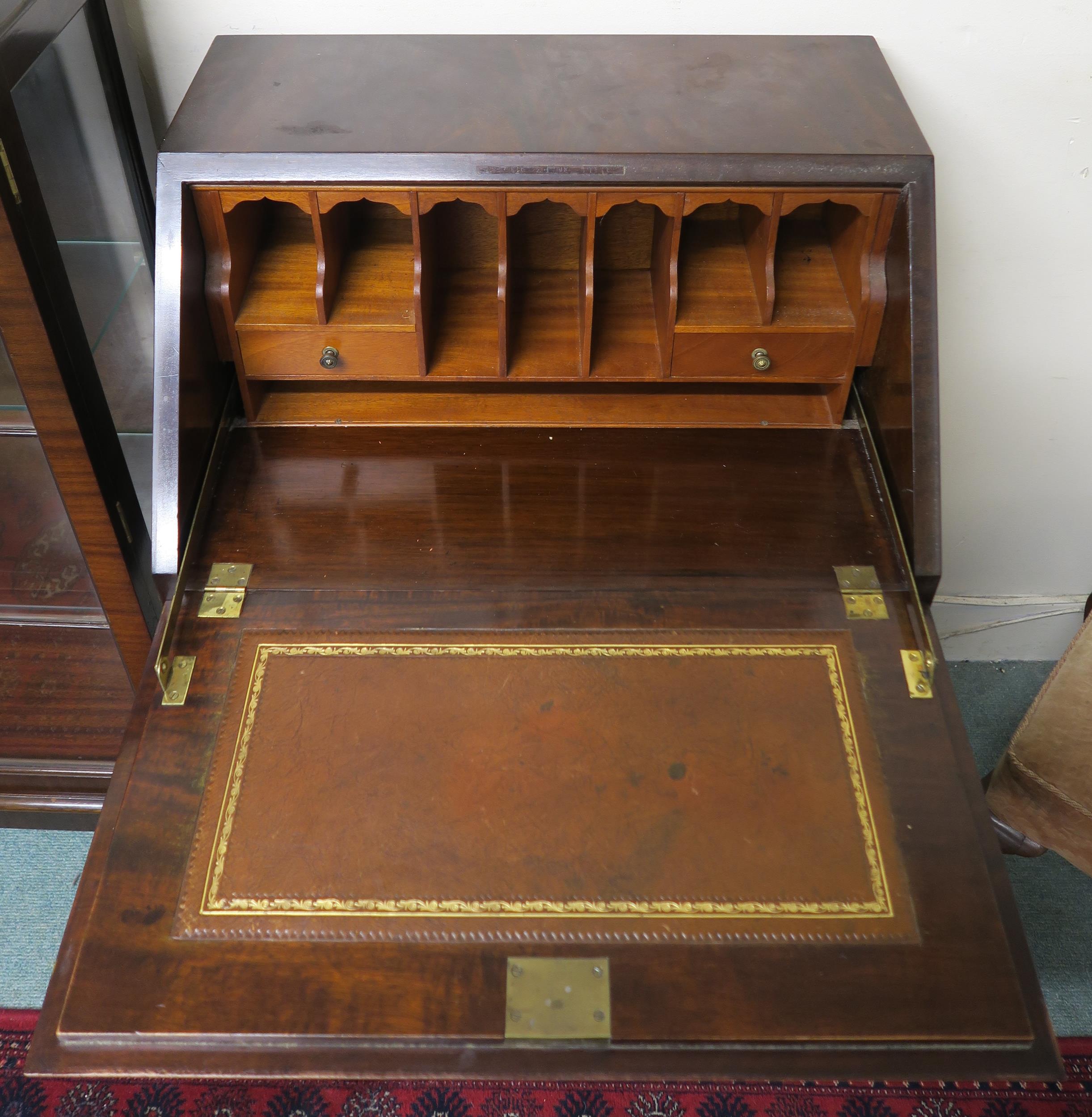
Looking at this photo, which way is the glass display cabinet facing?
toward the camera

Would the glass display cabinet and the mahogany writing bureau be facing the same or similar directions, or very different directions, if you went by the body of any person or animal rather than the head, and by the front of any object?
same or similar directions

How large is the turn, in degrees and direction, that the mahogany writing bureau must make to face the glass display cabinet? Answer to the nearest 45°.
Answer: approximately 135° to its right

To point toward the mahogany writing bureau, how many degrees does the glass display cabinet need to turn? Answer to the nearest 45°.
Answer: approximately 45° to its left

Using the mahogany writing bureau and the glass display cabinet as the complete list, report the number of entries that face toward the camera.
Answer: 2
